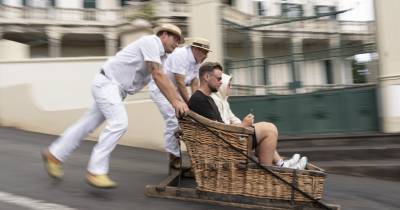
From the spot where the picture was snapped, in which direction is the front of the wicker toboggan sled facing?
facing to the right of the viewer

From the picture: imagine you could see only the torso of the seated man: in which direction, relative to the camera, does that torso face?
to the viewer's right
